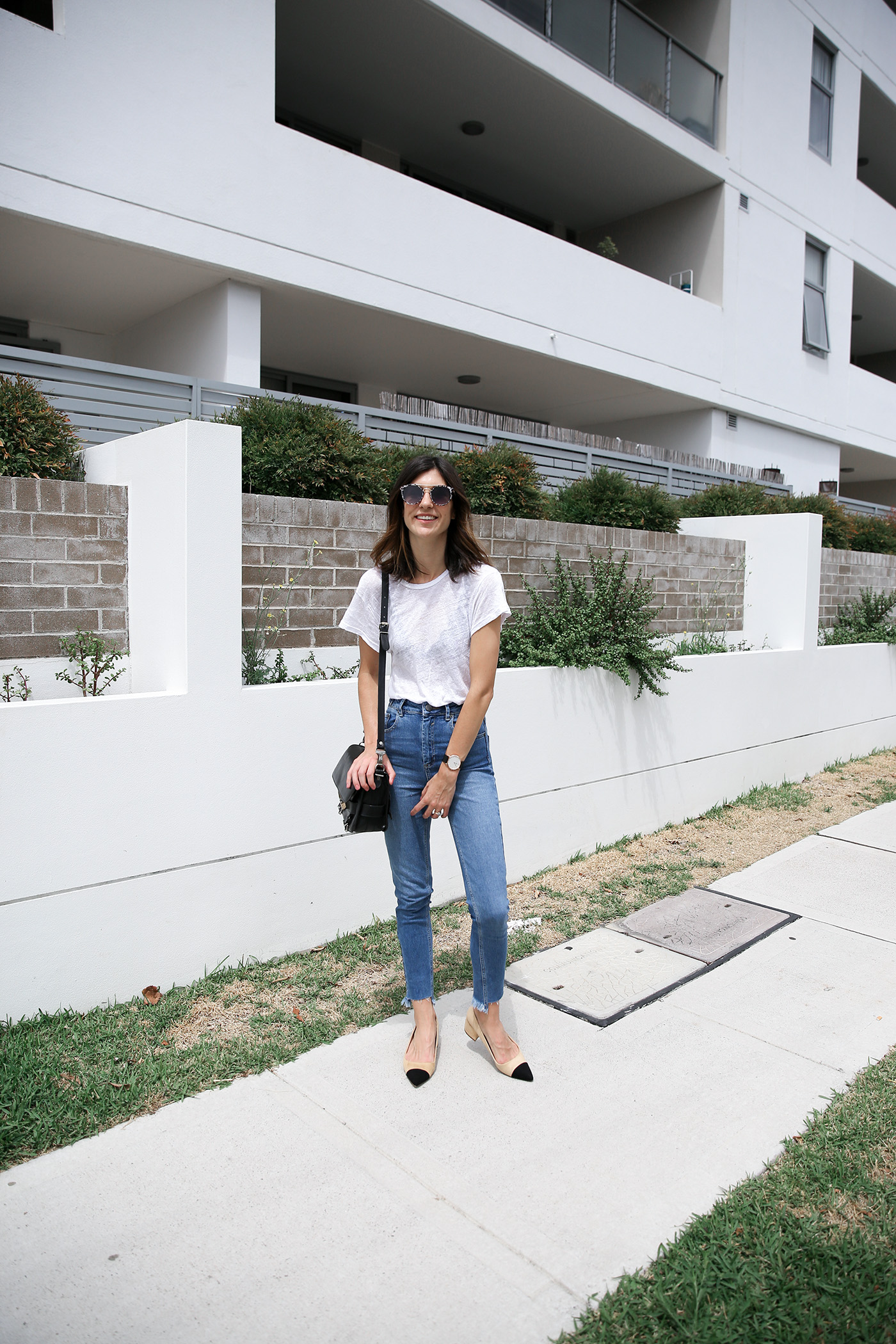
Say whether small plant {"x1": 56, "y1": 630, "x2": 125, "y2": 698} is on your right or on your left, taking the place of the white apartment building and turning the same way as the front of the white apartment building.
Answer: on your right

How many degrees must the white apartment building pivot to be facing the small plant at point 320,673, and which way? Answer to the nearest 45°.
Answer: approximately 45° to its right

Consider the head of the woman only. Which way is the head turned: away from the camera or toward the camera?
toward the camera

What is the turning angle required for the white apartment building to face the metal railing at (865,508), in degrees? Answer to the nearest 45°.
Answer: approximately 90° to its left

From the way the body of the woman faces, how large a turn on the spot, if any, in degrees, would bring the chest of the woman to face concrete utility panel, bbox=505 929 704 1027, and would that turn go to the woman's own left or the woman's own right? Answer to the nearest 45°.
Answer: approximately 135° to the woman's own left

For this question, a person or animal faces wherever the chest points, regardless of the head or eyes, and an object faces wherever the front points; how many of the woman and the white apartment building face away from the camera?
0

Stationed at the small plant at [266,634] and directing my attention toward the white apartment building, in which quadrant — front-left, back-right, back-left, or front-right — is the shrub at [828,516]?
front-right

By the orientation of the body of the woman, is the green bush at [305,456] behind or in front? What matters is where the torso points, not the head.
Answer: behind

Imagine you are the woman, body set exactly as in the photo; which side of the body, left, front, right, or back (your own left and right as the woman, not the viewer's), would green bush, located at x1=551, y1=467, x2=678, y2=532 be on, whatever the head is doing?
back

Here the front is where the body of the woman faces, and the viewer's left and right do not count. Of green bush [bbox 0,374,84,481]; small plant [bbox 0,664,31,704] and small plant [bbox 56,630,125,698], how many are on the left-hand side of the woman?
0

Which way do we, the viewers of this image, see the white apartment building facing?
facing the viewer and to the right of the viewer

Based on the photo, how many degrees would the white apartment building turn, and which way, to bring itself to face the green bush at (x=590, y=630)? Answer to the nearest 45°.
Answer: approximately 45° to its right

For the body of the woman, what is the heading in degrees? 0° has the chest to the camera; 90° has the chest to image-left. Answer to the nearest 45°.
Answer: approximately 0°

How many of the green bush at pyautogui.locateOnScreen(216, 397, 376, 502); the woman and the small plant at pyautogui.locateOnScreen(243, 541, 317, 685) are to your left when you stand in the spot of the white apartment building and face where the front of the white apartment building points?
0
